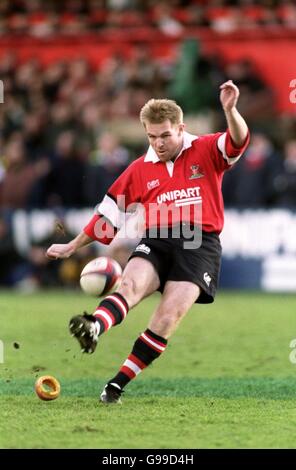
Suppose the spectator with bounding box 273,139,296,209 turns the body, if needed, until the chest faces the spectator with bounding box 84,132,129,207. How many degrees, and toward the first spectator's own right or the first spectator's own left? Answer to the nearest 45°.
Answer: approximately 90° to the first spectator's own right

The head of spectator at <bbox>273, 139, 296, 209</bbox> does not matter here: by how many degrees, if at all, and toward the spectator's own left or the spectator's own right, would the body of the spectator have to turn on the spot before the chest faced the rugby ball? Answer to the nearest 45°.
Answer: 0° — they already face it

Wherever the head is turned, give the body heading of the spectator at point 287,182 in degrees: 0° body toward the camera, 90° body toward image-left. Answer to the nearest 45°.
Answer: approximately 0°

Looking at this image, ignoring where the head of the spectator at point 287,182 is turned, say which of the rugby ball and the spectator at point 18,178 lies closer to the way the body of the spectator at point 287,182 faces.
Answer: the rugby ball

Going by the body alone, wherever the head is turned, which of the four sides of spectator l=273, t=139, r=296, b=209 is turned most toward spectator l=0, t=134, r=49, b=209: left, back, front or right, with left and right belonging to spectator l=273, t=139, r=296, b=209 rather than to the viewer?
right
